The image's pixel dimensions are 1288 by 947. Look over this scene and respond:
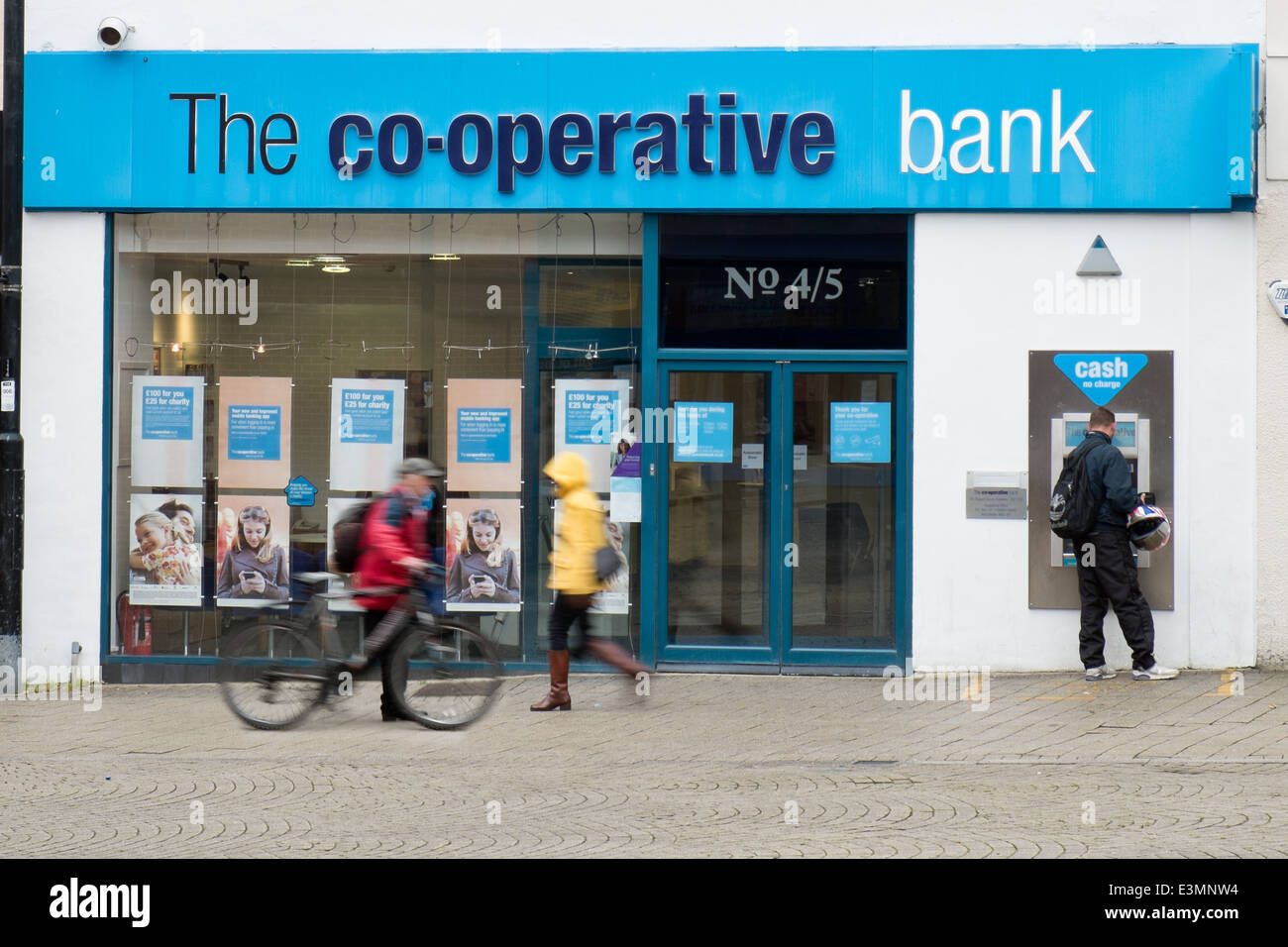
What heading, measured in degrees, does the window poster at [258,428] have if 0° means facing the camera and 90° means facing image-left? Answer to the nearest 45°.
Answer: approximately 0°

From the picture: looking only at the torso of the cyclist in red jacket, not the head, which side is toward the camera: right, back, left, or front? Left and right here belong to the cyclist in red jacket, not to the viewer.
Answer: right

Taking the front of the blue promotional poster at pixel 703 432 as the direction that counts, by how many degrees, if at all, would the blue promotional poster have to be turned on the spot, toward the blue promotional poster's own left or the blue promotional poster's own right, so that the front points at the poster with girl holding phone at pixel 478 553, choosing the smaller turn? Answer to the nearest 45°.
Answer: approximately 90° to the blue promotional poster's own right

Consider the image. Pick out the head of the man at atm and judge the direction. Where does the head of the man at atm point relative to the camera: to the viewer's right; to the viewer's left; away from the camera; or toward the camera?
away from the camera

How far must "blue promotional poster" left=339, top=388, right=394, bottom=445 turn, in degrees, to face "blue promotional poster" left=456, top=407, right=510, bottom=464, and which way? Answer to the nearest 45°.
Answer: approximately 90° to its left

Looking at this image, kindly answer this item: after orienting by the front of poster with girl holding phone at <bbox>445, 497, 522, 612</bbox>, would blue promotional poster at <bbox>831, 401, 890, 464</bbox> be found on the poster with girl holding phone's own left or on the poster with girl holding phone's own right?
on the poster with girl holding phone's own left

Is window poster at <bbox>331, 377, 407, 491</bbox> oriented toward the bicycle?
yes

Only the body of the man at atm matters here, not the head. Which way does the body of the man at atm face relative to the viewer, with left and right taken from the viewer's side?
facing away from the viewer and to the right of the viewer

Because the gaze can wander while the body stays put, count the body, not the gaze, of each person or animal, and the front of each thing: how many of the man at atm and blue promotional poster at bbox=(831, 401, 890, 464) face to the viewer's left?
0

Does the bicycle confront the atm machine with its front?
yes

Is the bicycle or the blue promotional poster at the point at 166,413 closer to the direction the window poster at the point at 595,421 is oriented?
the bicycle
